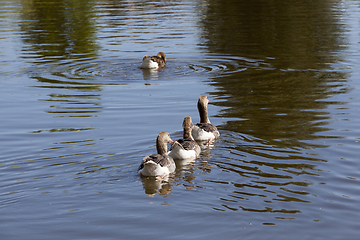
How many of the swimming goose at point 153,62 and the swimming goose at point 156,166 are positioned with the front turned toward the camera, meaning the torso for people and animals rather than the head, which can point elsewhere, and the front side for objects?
0

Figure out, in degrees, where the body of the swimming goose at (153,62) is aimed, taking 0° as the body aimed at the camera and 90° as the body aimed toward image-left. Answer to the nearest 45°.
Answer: approximately 225°

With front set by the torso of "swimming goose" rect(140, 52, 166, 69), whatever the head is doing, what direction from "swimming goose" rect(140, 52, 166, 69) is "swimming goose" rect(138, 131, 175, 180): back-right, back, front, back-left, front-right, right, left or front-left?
back-right

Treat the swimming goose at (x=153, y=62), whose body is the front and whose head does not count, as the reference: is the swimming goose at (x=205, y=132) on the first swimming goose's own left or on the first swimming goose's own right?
on the first swimming goose's own right

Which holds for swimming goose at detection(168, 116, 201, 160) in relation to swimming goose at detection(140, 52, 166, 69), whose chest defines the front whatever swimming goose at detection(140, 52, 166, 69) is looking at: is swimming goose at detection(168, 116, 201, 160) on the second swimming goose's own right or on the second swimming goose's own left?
on the second swimming goose's own right

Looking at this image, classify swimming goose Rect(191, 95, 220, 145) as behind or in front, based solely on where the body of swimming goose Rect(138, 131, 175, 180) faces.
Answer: in front

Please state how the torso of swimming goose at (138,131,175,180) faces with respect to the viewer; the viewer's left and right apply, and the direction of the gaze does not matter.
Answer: facing away from the viewer and to the right of the viewer

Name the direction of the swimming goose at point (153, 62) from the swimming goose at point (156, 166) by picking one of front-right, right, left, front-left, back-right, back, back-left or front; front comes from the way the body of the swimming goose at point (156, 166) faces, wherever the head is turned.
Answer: front-left

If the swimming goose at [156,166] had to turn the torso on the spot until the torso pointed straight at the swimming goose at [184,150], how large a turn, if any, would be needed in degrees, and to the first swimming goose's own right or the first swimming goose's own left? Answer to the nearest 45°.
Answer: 0° — it already faces it
